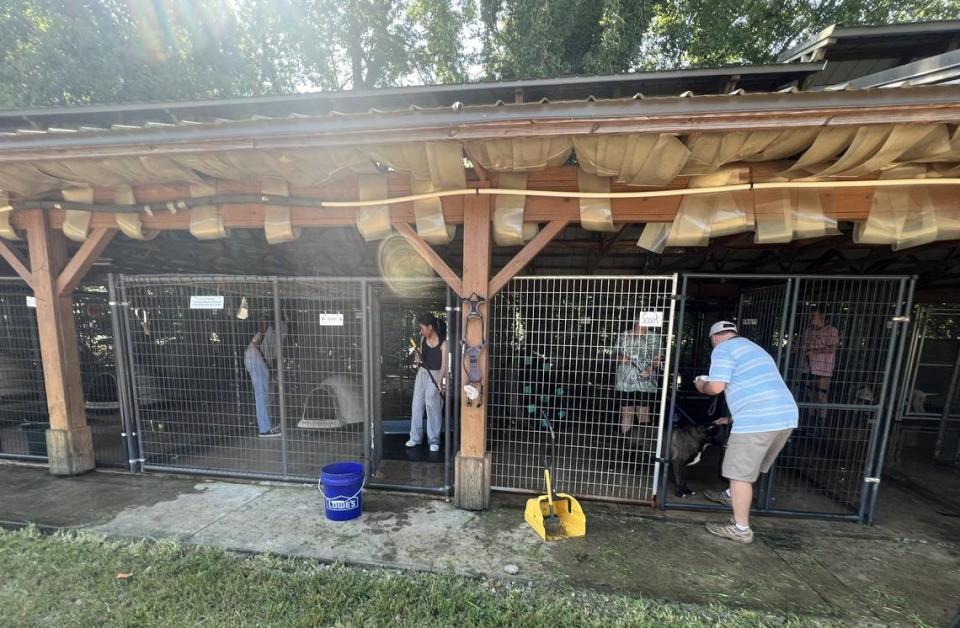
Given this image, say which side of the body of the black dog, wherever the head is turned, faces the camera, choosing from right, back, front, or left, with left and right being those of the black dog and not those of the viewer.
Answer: right

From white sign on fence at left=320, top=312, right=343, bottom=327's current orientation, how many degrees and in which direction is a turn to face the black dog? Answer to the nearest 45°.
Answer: approximately 45° to its left

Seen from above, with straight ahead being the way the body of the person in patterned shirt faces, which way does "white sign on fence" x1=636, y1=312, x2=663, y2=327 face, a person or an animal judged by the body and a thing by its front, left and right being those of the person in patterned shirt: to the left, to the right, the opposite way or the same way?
the same way

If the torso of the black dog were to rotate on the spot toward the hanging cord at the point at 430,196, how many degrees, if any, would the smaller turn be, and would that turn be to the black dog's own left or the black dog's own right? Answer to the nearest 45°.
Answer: approximately 135° to the black dog's own right

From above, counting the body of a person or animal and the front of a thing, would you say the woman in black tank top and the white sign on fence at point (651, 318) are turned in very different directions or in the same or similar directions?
same or similar directions

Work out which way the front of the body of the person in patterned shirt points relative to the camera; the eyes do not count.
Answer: toward the camera

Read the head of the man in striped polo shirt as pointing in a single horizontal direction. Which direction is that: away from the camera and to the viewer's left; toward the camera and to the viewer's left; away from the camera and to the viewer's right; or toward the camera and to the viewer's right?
away from the camera and to the viewer's left

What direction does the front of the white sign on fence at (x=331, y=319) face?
toward the camera

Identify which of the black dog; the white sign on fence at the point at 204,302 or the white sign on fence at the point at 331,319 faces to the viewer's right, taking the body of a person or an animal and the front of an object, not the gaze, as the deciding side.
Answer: the black dog

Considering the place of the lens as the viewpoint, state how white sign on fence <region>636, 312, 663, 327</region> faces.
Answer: facing the viewer
